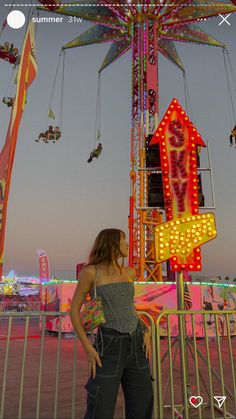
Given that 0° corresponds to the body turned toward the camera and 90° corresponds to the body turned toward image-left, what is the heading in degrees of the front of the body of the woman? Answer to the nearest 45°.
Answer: approximately 315°

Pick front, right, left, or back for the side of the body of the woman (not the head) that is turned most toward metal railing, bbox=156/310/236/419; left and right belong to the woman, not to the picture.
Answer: left

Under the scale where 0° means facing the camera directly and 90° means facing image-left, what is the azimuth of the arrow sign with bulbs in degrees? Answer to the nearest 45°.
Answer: approximately 0°

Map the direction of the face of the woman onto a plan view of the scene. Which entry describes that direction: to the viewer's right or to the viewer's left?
to the viewer's right
